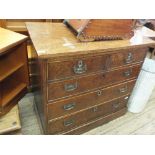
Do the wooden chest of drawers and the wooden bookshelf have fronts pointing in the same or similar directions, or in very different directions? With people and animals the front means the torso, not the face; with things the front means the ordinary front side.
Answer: same or similar directions

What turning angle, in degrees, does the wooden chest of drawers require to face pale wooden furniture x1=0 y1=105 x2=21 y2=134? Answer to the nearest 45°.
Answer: approximately 90° to its right

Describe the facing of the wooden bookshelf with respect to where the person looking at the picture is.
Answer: facing the viewer and to the right of the viewer

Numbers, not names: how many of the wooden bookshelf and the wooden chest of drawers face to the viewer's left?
0

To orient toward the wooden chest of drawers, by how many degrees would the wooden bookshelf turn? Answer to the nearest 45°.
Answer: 0° — it already faces it

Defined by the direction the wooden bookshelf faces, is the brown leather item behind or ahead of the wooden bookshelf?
ahead

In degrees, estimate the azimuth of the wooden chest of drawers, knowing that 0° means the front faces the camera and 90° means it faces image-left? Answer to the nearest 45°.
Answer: approximately 315°

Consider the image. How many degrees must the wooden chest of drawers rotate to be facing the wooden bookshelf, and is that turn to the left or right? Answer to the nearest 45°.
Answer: approximately 135° to its right
